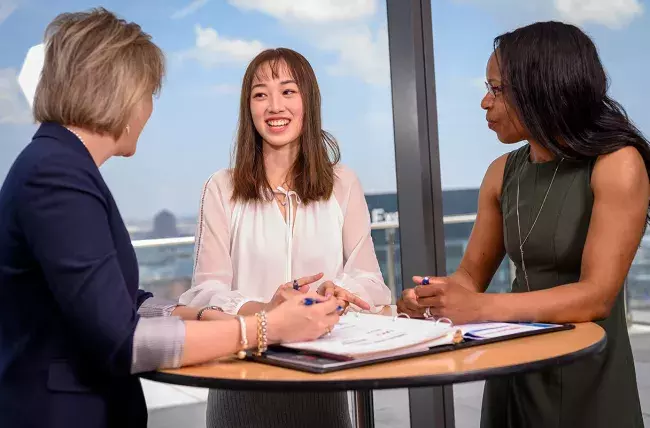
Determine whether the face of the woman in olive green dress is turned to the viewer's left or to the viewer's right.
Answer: to the viewer's left

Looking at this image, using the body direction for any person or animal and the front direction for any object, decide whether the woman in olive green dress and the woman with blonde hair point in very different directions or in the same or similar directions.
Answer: very different directions

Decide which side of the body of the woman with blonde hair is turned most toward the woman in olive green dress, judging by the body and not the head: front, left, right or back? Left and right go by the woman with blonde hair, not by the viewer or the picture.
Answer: front

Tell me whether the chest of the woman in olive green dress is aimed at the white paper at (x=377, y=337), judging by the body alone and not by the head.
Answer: yes

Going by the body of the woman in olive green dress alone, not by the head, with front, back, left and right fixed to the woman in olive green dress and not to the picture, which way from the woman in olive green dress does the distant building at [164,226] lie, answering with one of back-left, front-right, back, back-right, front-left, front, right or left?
right

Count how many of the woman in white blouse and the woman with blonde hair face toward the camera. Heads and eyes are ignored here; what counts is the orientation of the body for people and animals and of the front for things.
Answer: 1

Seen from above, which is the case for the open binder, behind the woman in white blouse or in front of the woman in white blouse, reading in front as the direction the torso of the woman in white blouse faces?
in front

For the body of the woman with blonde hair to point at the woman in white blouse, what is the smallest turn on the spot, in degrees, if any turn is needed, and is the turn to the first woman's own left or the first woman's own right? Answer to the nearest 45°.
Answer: approximately 45° to the first woman's own left

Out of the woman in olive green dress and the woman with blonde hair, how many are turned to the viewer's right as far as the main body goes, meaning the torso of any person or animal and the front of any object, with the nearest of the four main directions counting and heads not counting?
1

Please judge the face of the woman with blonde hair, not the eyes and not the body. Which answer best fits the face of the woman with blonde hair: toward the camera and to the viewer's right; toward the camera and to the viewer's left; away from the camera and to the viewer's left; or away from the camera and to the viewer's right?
away from the camera and to the viewer's right

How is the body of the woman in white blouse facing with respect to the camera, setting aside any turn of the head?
toward the camera

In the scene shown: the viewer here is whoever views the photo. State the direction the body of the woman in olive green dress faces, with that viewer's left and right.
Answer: facing the viewer and to the left of the viewer

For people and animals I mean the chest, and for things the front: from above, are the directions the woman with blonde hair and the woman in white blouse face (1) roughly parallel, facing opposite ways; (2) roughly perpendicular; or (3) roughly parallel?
roughly perpendicular

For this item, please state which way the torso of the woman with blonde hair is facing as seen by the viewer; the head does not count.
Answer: to the viewer's right

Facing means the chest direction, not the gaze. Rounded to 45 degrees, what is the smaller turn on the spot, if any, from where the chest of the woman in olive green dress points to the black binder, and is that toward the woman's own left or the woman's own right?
0° — they already face it
